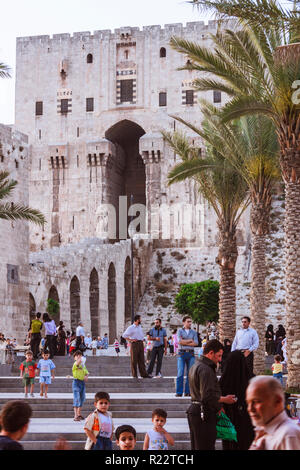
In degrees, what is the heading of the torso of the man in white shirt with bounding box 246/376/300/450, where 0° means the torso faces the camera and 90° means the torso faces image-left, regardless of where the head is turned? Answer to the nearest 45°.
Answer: approximately 45°

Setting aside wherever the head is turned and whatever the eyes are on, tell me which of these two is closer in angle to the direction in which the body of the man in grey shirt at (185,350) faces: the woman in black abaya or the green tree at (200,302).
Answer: the woman in black abaya
